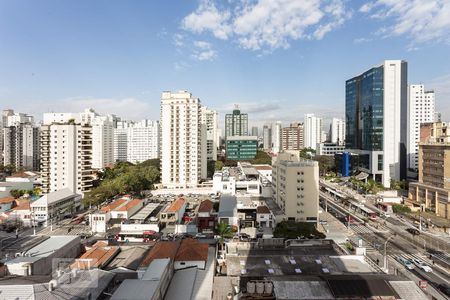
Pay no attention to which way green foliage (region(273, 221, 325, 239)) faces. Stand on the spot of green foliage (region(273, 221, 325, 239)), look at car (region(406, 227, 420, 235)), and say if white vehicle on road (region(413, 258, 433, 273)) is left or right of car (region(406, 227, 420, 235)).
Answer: right

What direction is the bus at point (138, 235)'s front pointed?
to the viewer's left

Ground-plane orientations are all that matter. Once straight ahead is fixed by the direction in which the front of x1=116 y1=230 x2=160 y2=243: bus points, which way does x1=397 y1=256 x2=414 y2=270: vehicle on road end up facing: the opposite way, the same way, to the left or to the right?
to the left

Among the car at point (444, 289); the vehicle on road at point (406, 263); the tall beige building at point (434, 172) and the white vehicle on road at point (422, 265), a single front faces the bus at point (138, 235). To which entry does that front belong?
the tall beige building

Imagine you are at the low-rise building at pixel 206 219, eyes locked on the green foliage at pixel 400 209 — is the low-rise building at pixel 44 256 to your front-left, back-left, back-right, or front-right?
back-right
